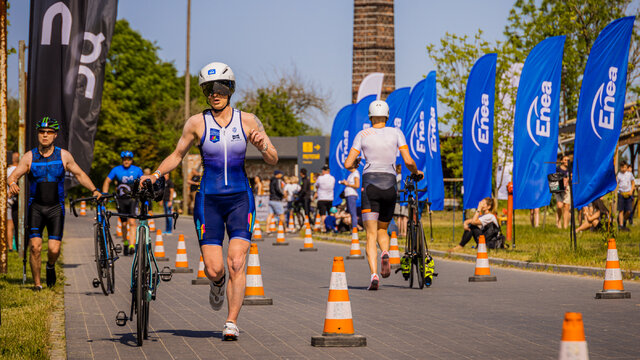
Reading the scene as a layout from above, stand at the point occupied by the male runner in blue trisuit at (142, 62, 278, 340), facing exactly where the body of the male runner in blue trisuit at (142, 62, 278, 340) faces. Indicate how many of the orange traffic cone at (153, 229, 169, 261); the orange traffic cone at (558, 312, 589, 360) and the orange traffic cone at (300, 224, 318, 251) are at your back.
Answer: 2

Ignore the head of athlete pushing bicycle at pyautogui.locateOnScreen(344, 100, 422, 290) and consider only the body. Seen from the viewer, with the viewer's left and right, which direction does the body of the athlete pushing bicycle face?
facing away from the viewer

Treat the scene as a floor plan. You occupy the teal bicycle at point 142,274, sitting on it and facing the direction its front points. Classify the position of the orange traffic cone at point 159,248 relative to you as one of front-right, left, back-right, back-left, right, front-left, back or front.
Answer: back

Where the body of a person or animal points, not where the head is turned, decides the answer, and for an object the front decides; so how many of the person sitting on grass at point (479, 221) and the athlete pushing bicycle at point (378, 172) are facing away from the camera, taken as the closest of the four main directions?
1

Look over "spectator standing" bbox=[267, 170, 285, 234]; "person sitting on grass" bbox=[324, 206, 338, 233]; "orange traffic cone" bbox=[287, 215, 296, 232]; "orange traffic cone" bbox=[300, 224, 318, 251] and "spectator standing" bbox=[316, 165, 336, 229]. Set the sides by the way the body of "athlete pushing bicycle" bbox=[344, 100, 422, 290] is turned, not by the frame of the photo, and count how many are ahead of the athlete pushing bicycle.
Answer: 5

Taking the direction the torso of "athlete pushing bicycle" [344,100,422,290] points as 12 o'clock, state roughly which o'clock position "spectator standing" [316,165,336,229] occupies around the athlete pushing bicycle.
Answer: The spectator standing is roughly at 12 o'clock from the athlete pushing bicycle.

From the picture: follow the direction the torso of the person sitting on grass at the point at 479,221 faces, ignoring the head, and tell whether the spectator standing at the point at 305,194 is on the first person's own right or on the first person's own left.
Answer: on the first person's own right

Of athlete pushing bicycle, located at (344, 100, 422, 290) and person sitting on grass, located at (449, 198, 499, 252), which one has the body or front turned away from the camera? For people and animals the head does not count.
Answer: the athlete pushing bicycle

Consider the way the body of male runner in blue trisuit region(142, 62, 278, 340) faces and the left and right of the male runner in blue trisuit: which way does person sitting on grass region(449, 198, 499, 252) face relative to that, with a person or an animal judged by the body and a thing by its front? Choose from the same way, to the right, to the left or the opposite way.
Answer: to the right

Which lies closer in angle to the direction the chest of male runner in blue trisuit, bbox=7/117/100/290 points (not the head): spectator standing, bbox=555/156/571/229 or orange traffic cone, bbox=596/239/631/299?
the orange traffic cone

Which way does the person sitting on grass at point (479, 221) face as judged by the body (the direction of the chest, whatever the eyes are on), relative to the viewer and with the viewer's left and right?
facing to the left of the viewer

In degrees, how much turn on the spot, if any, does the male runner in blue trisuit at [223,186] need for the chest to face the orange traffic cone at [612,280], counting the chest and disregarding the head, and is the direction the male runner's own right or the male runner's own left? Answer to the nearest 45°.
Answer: approximately 135° to the male runner's own left

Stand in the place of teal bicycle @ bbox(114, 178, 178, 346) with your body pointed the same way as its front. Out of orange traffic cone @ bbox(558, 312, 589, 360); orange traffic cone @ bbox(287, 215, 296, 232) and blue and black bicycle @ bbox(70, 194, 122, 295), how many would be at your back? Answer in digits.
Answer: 2

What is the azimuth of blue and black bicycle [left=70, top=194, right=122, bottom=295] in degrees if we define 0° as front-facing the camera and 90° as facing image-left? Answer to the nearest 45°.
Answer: approximately 0°

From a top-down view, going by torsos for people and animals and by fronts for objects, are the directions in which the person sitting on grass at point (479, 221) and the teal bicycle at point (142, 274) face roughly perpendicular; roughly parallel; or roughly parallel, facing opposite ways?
roughly perpendicular
